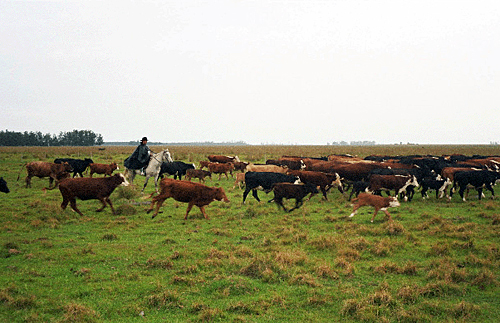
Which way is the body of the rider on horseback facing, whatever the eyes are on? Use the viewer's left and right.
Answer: facing to the right of the viewer

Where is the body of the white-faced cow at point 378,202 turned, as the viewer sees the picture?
to the viewer's right

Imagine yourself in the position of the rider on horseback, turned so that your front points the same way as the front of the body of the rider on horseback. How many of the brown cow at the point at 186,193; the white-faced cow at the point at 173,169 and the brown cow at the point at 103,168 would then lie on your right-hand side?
1

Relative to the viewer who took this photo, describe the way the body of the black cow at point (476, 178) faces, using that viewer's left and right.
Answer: facing to the right of the viewer

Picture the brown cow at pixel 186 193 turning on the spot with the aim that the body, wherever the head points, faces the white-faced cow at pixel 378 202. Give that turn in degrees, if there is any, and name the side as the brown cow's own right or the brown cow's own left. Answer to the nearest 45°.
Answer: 0° — it already faces it

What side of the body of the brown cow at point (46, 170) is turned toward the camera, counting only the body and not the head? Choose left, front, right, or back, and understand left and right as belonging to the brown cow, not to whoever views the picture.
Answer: right

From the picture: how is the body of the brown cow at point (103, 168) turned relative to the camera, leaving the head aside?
to the viewer's right

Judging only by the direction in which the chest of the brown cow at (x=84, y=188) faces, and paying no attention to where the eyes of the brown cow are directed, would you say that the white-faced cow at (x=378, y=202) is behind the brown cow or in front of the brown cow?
in front

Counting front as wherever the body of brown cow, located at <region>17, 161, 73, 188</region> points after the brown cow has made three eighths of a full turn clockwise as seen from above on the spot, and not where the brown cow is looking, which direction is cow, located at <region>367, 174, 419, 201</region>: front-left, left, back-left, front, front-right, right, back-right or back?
left

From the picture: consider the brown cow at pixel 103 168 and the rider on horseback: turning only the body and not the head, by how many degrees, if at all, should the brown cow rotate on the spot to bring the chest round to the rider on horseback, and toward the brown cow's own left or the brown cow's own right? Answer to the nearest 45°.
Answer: approximately 90° to the brown cow's own right

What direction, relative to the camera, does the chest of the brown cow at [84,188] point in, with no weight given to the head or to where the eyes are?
to the viewer's right

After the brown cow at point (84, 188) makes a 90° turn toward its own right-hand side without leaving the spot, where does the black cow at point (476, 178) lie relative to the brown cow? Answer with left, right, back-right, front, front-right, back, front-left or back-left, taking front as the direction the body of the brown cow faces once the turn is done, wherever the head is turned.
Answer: left

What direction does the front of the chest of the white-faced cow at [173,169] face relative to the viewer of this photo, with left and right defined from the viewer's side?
facing to the right of the viewer
